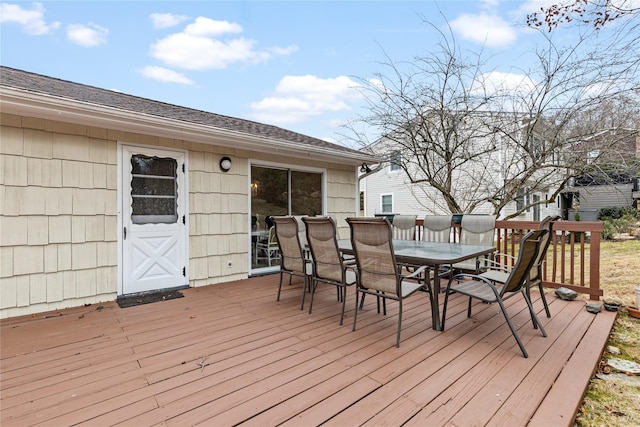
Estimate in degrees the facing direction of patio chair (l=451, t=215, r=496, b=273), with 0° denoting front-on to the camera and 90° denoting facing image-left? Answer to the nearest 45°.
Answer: approximately 45°

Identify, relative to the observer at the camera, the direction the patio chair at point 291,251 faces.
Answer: facing away from the viewer and to the right of the viewer

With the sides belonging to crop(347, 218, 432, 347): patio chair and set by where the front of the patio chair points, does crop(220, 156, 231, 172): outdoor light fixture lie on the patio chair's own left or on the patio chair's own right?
on the patio chair's own left

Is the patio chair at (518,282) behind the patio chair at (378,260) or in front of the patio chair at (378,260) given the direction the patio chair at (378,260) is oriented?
in front

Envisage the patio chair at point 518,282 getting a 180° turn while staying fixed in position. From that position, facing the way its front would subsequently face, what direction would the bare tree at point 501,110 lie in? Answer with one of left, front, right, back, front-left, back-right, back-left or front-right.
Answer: back-left

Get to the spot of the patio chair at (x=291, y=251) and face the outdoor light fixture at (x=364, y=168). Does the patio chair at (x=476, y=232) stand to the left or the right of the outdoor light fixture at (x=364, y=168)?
right

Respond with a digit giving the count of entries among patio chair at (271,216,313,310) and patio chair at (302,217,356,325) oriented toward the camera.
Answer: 0

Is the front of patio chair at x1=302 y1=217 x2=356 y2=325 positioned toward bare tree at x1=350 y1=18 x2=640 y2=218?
yes

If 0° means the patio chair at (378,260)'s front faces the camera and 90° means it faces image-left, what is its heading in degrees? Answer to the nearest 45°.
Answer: approximately 225°

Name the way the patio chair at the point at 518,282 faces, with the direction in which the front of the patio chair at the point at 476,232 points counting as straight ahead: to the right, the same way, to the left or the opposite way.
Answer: to the right

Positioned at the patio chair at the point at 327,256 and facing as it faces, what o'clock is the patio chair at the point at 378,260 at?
the patio chair at the point at 378,260 is roughly at 3 o'clock from the patio chair at the point at 327,256.

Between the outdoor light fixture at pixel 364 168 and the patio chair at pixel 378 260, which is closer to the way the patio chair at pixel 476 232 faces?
the patio chair

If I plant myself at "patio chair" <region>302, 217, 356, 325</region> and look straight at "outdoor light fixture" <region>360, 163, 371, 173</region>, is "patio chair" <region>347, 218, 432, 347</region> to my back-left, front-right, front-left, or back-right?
back-right

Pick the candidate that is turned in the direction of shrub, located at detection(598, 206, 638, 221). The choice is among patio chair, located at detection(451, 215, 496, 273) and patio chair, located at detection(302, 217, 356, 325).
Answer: patio chair, located at detection(302, 217, 356, 325)

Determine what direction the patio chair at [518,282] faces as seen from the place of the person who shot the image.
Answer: facing away from the viewer and to the left of the viewer

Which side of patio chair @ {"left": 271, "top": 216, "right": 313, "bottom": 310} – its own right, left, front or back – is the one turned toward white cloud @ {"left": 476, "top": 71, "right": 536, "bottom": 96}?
front
